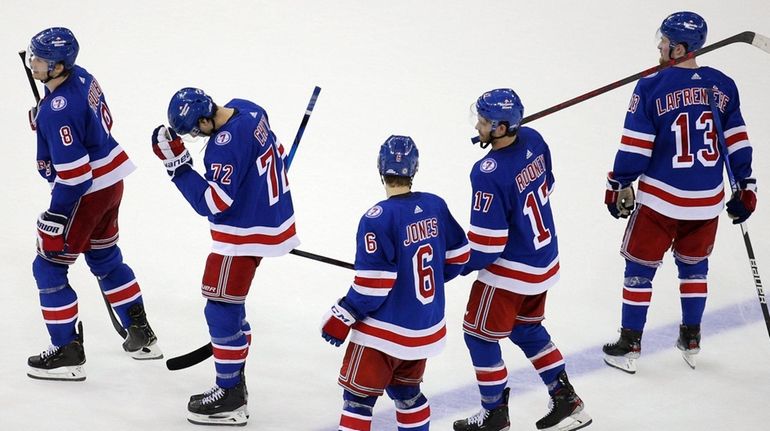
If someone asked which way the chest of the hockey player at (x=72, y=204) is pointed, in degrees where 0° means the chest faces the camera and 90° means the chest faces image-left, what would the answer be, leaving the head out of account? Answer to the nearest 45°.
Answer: approximately 90°

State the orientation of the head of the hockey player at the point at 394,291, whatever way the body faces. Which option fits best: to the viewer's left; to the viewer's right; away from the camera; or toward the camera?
away from the camera

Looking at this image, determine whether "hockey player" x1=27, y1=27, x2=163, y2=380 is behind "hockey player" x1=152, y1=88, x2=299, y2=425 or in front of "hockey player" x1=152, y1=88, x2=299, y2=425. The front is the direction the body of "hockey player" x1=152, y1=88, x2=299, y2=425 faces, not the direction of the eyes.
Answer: in front

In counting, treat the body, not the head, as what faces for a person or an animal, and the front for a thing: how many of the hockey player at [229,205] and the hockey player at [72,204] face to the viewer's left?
2

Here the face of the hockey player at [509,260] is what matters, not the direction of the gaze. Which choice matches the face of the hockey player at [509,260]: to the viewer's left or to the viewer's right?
to the viewer's left

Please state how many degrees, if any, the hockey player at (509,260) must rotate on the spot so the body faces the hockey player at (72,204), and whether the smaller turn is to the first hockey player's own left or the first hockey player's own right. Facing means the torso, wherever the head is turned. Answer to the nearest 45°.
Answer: approximately 45° to the first hockey player's own left

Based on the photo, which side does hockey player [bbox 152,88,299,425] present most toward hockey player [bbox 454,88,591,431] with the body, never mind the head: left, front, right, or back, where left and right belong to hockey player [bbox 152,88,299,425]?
back

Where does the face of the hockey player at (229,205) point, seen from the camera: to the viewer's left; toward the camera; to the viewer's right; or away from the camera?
to the viewer's left

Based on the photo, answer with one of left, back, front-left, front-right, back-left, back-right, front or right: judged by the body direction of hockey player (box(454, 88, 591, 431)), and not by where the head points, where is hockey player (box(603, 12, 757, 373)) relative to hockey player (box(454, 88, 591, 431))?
right

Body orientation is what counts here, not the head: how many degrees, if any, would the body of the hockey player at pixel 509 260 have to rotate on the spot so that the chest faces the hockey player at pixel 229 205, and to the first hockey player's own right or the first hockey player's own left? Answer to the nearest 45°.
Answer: approximately 45° to the first hockey player's own left

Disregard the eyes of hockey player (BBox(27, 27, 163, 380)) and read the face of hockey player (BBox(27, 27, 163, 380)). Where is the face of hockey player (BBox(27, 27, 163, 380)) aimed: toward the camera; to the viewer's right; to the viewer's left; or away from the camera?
to the viewer's left

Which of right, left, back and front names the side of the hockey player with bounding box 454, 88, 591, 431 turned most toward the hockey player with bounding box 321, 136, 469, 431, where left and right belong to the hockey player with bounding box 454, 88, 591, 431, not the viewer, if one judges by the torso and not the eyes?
left
